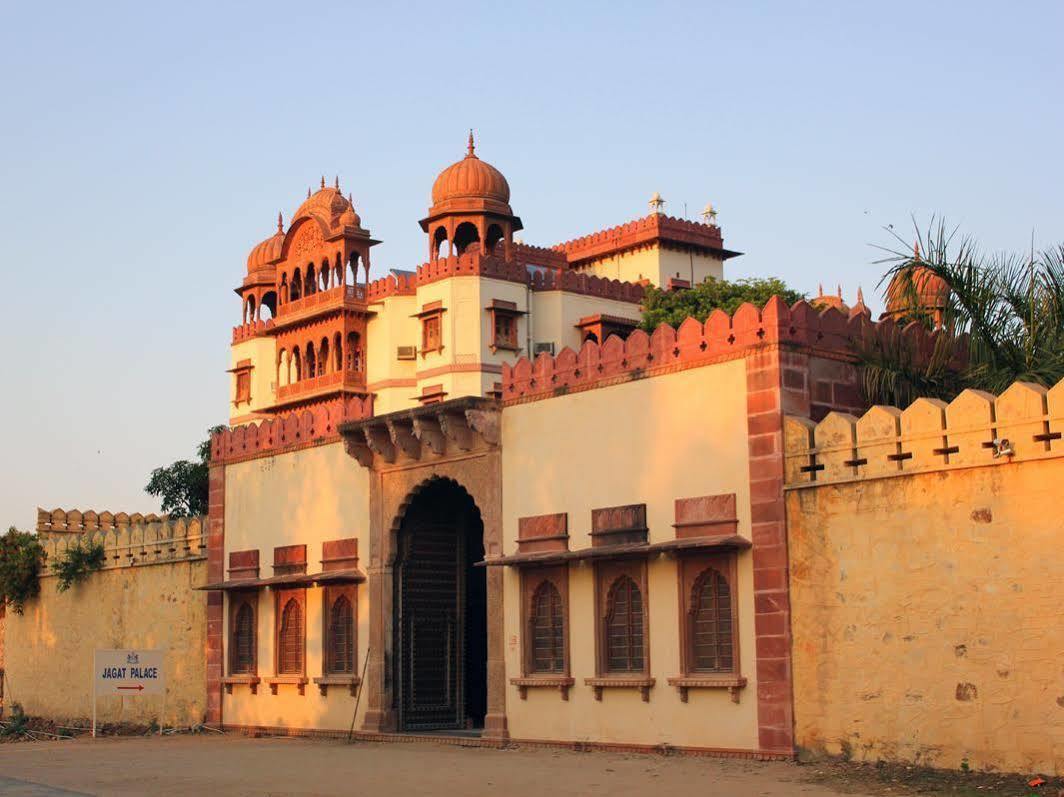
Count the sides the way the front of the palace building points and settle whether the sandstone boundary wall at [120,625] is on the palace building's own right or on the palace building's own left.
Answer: on the palace building's own right

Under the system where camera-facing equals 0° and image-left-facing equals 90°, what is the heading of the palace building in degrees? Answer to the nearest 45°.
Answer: approximately 45°

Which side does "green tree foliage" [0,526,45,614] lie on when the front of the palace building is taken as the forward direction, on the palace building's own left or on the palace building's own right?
on the palace building's own right

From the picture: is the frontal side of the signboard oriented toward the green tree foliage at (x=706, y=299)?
no

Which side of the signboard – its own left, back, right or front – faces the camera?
front

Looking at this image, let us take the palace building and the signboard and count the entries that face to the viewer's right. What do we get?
0

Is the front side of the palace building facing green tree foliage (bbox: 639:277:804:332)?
no

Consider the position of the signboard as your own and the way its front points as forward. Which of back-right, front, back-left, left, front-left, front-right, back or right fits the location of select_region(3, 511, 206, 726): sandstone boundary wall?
back

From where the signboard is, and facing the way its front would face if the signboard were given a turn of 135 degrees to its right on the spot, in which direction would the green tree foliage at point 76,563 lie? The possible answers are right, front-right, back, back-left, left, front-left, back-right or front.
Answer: front-right

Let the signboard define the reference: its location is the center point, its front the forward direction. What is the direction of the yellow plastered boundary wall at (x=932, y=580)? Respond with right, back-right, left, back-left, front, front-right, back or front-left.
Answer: front-left
